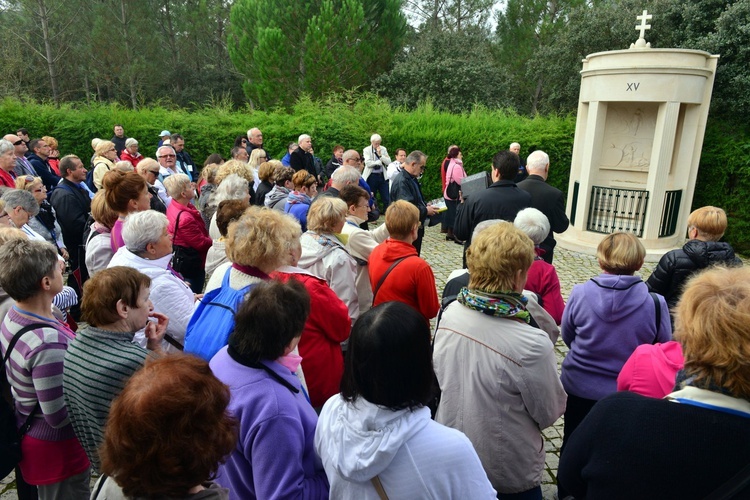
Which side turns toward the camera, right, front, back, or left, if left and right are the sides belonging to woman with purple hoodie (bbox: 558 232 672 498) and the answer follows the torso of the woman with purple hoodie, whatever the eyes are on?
back

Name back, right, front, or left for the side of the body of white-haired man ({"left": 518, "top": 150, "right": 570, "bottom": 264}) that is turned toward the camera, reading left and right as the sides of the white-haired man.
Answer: back

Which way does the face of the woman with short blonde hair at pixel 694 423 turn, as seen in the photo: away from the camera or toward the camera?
away from the camera

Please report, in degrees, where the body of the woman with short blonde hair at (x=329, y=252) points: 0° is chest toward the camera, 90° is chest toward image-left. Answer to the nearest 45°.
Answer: approximately 225°

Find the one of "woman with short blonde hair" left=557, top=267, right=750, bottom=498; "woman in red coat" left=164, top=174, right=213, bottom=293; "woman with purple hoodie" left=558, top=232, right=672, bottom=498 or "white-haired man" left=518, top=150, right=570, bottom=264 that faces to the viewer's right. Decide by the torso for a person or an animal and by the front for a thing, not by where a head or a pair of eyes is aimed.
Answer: the woman in red coat

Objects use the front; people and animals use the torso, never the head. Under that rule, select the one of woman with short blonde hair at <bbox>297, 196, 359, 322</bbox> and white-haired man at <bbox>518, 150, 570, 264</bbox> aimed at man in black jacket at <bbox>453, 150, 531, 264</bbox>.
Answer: the woman with short blonde hair

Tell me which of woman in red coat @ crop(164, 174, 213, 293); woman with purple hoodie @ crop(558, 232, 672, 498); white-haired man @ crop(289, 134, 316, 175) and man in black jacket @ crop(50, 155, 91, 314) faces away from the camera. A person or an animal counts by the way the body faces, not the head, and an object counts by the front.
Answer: the woman with purple hoodie

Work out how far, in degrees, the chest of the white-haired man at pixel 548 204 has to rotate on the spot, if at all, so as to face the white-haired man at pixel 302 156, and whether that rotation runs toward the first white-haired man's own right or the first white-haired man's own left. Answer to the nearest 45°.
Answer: approximately 45° to the first white-haired man's own left

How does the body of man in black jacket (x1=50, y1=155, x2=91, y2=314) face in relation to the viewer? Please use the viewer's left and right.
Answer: facing to the right of the viewer

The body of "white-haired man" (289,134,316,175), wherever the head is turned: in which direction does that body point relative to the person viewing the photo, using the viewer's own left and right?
facing the viewer and to the right of the viewer

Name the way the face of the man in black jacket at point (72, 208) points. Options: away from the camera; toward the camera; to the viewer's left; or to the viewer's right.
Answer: to the viewer's right

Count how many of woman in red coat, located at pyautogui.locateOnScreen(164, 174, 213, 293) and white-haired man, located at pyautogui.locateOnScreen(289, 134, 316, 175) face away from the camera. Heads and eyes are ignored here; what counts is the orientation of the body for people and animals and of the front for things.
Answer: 0

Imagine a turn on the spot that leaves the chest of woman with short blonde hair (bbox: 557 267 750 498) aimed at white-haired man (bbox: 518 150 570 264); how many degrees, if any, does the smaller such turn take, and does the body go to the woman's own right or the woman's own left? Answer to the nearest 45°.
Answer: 0° — they already face them

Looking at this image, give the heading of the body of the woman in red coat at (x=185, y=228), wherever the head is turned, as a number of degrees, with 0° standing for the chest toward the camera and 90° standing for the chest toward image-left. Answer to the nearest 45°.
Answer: approximately 270°

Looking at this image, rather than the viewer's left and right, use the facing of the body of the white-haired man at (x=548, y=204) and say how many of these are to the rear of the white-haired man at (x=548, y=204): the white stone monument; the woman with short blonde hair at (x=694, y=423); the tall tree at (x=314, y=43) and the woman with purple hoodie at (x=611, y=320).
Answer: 2

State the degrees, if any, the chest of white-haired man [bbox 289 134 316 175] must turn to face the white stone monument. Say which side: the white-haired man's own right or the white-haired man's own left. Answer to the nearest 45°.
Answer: approximately 45° to the white-haired man's own left

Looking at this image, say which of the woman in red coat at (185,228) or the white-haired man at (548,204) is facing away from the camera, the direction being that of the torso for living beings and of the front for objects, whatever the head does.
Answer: the white-haired man
